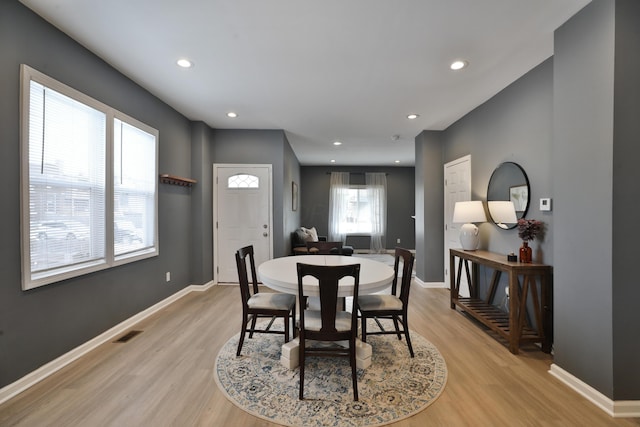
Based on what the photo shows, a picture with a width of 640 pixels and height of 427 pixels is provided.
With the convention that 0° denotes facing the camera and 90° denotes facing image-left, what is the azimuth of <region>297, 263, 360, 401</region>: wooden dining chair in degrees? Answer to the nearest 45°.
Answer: approximately 180°

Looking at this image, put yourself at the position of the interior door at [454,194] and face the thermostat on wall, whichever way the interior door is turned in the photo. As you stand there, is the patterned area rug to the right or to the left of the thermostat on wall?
right

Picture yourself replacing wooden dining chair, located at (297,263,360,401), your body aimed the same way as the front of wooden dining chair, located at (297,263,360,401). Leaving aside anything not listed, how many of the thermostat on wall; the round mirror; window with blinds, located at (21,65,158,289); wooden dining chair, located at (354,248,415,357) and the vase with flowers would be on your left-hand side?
1

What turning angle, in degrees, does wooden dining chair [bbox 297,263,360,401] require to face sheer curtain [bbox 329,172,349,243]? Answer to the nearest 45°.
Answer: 0° — it already faces it

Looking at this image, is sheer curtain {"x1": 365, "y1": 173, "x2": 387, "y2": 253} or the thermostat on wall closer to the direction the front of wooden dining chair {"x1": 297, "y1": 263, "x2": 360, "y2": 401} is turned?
the sheer curtain

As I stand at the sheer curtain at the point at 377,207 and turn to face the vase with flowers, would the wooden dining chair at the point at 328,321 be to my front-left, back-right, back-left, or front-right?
front-right

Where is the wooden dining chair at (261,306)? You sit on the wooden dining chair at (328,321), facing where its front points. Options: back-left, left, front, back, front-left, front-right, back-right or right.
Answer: front-left

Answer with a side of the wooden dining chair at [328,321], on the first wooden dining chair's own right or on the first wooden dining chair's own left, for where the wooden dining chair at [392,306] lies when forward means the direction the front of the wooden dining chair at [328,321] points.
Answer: on the first wooden dining chair's own right

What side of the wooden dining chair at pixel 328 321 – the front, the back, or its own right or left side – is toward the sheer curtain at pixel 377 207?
front

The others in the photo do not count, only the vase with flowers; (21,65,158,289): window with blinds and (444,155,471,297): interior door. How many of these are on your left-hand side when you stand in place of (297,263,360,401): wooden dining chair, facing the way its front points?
1

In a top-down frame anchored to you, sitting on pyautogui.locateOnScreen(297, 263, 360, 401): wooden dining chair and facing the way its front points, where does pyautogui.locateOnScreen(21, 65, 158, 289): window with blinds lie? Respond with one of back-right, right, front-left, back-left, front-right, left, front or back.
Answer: left

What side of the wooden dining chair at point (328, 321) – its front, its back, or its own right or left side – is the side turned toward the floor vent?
left

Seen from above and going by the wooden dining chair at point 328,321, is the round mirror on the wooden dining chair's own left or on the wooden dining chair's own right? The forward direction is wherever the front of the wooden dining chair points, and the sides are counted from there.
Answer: on the wooden dining chair's own right
